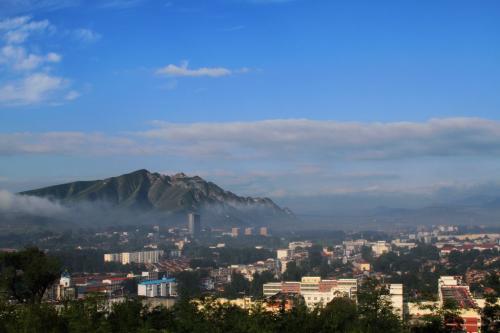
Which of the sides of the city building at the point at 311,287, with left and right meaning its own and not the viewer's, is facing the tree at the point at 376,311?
front

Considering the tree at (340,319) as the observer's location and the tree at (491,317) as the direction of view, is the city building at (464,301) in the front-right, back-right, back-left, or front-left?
front-left

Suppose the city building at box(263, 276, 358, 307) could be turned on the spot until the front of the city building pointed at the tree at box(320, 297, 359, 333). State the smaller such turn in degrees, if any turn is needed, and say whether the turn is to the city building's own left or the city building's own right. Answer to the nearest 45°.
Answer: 0° — it already faces it

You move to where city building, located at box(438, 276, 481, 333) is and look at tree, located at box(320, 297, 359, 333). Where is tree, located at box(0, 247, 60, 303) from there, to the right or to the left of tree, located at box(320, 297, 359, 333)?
right

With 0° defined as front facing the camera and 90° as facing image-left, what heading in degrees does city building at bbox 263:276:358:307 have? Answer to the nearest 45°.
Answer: approximately 0°
